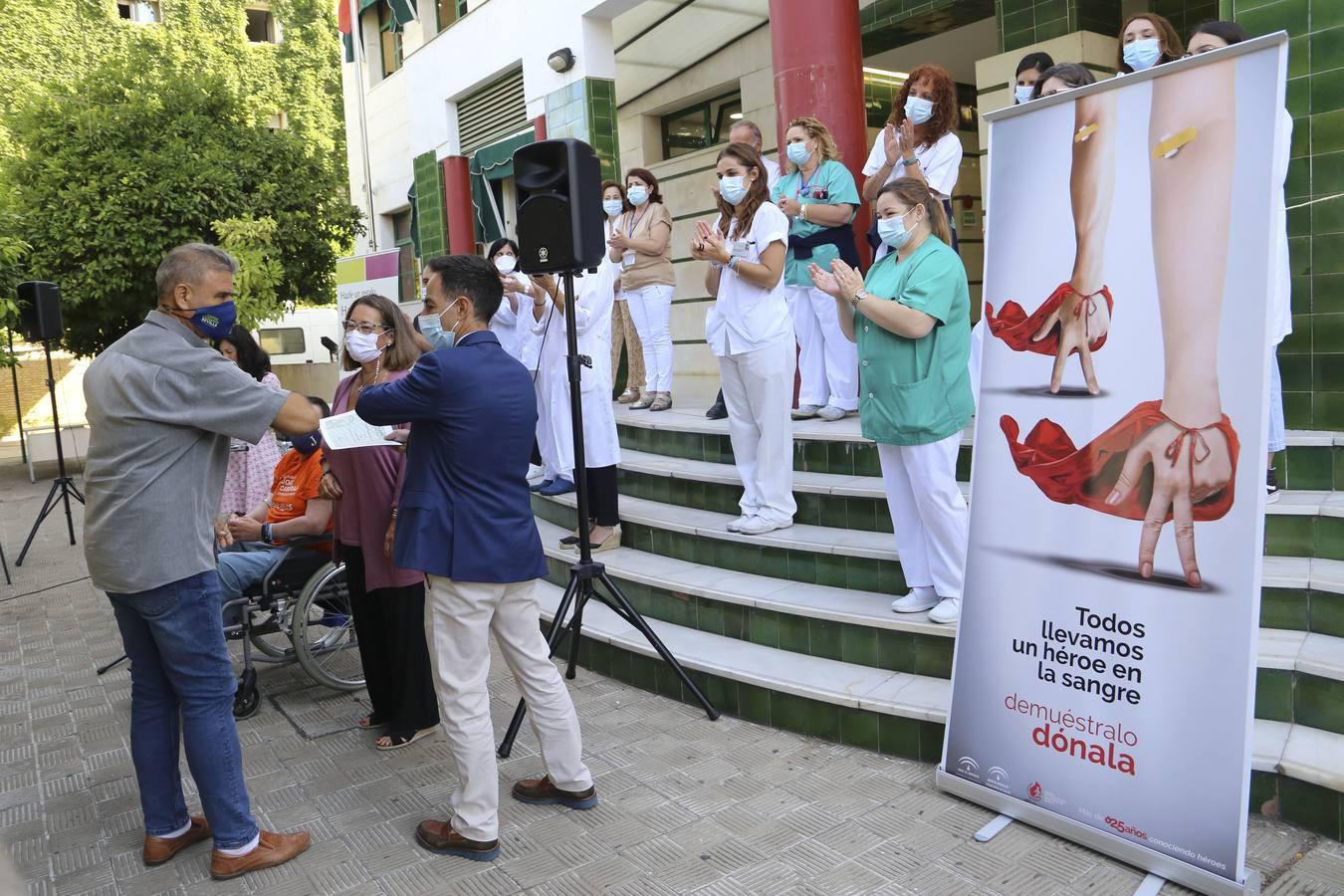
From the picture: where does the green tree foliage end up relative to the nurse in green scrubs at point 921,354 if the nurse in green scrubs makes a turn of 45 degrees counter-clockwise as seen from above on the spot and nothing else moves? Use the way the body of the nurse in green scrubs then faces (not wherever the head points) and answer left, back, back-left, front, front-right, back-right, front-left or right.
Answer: back-right

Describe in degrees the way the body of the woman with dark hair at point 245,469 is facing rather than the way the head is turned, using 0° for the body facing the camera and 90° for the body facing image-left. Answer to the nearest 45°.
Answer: approximately 45°

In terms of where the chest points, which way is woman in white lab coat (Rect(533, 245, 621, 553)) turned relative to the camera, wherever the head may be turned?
to the viewer's left

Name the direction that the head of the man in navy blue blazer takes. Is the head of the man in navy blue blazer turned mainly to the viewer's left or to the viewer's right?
to the viewer's left

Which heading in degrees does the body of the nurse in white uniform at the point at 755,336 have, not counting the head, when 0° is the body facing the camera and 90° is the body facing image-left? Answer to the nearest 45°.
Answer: approximately 45°

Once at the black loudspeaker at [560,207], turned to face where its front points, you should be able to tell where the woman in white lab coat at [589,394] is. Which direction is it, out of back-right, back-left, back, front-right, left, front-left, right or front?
back-right

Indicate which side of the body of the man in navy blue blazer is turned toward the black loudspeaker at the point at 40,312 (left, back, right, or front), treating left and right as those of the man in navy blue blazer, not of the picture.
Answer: front

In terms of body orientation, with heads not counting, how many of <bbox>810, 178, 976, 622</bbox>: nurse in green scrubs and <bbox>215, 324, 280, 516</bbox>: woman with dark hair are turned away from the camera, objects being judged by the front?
0

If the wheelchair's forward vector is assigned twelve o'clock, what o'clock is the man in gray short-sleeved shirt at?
The man in gray short-sleeved shirt is roughly at 11 o'clock from the wheelchair.

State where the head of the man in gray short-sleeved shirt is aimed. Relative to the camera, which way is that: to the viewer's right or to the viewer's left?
to the viewer's right

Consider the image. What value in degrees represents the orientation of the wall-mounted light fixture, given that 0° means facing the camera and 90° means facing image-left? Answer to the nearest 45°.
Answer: approximately 45°

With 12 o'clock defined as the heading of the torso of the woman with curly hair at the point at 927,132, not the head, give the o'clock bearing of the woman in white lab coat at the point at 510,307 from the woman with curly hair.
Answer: The woman in white lab coat is roughly at 2 o'clock from the woman with curly hair.

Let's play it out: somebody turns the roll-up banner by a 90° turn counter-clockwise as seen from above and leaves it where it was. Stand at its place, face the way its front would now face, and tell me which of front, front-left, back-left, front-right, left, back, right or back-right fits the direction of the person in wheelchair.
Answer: back-right
